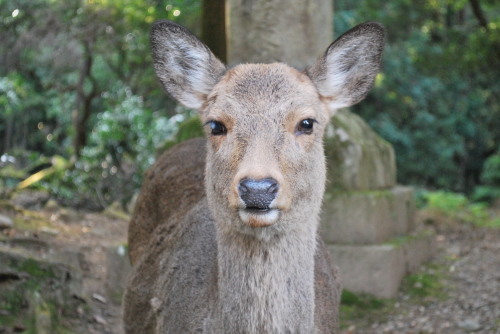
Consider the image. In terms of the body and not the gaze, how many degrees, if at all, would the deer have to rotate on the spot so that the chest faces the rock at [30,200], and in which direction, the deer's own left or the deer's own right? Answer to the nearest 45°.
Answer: approximately 135° to the deer's own right

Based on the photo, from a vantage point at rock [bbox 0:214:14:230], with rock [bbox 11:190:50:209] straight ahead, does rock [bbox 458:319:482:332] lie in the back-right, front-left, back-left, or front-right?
back-right

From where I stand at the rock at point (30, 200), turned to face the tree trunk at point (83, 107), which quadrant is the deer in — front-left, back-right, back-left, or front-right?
back-right

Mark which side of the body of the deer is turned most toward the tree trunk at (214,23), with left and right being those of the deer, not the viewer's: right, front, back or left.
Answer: back

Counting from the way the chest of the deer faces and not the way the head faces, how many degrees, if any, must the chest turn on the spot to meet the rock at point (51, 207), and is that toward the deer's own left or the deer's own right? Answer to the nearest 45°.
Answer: approximately 135° to the deer's own right

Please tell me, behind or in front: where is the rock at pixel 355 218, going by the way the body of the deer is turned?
behind

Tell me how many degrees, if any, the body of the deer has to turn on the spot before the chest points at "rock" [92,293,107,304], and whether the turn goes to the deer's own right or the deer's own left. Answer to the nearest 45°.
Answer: approximately 135° to the deer's own right

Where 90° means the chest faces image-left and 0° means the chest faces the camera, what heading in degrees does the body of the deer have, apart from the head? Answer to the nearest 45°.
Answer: approximately 0°

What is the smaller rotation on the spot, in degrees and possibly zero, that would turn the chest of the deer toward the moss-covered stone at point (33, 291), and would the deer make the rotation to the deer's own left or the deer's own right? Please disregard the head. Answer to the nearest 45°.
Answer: approximately 135° to the deer's own right

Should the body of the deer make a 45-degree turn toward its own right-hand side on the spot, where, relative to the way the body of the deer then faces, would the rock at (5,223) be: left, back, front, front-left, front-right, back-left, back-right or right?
right
